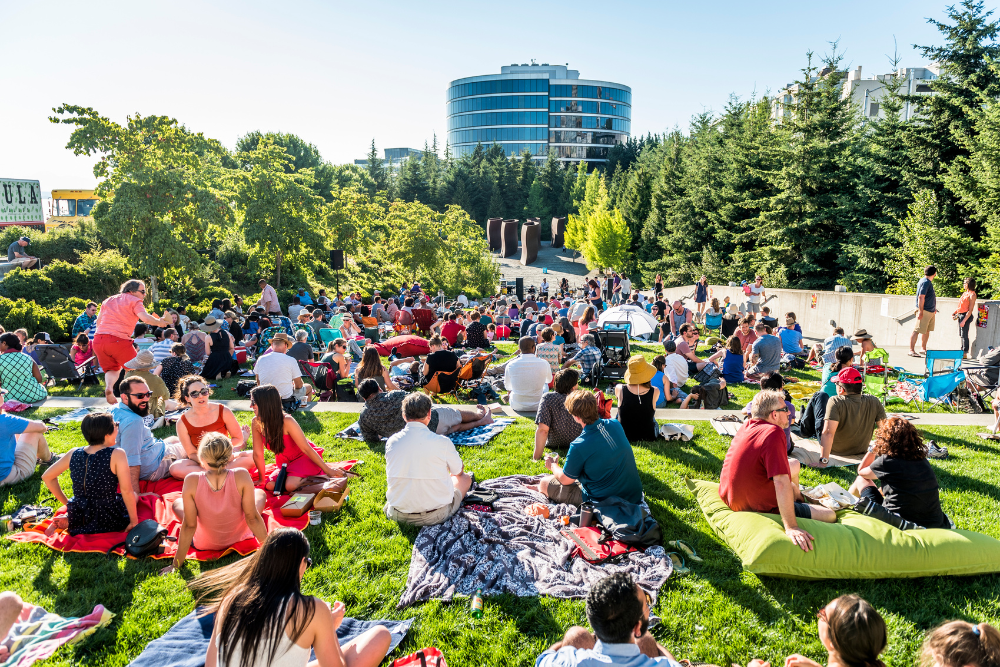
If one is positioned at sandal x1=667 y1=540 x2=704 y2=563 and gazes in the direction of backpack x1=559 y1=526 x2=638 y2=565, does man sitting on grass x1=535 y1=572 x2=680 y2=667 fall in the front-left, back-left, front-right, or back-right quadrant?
front-left

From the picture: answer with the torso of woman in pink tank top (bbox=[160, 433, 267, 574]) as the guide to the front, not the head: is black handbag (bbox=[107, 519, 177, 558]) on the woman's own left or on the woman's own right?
on the woman's own left

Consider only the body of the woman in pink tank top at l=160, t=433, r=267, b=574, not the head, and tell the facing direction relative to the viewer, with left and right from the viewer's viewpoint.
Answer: facing away from the viewer

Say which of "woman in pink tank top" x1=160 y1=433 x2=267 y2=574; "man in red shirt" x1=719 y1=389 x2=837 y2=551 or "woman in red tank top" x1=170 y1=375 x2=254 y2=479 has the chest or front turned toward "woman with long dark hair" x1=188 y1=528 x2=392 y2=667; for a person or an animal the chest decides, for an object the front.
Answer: the woman in red tank top

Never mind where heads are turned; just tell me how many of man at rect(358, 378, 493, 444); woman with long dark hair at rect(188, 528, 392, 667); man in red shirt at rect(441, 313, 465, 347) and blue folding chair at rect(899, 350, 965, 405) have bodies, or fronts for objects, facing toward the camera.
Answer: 0

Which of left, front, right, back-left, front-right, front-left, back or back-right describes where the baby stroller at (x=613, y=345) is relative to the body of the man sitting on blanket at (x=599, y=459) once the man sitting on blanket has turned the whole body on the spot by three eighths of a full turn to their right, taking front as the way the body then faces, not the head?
left

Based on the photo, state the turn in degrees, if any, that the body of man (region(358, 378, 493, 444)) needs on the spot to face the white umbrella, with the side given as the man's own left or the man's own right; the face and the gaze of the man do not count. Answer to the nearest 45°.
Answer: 0° — they already face it

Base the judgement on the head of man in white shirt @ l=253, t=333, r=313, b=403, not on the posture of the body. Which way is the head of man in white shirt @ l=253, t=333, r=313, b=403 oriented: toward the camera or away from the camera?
away from the camera

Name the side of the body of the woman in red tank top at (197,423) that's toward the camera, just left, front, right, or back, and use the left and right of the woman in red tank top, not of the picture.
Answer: front

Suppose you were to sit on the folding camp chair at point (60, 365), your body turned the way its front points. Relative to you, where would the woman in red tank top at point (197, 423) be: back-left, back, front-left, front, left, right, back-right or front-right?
back-right

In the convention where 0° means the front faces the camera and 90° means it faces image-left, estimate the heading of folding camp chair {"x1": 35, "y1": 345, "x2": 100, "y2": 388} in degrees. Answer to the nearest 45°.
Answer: approximately 225°

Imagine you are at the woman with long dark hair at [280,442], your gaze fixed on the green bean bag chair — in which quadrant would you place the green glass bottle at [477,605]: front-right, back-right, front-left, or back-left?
front-right

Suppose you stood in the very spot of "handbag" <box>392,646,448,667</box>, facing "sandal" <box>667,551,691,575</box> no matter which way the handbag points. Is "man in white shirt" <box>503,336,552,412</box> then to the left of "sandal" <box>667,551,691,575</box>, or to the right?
left

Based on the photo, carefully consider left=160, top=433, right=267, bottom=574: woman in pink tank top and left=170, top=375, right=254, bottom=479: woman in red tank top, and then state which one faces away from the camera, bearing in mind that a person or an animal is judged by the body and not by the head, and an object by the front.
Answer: the woman in pink tank top

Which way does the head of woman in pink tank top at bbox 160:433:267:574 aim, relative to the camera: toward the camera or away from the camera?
away from the camera
